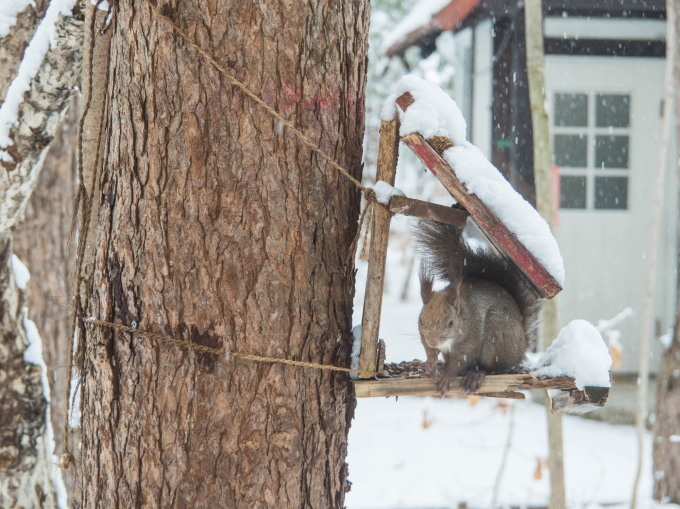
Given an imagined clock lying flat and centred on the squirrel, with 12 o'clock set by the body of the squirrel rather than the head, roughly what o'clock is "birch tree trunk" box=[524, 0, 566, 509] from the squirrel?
The birch tree trunk is roughly at 5 o'clock from the squirrel.

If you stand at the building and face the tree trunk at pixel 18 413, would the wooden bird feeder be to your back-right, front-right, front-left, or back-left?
front-left

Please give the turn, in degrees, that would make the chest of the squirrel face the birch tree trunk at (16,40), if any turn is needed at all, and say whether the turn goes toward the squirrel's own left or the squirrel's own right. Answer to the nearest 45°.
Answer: approximately 45° to the squirrel's own right

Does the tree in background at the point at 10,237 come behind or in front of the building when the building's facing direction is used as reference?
in front

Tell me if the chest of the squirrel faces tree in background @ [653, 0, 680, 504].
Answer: no

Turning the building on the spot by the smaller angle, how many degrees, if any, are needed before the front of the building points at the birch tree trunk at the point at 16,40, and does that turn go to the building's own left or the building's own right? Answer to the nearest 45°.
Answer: approximately 45° to the building's own right

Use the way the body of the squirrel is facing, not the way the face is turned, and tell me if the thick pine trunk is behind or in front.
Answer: in front

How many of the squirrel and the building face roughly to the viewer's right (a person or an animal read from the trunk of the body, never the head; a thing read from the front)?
0

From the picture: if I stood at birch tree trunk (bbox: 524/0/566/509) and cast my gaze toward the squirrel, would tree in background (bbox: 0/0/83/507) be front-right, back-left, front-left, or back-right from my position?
front-right

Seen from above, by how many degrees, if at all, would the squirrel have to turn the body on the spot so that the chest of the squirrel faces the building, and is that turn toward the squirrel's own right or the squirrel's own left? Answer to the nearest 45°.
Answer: approximately 135° to the squirrel's own right

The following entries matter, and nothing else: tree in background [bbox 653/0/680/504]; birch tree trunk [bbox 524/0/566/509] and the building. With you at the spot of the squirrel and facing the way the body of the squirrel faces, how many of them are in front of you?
0

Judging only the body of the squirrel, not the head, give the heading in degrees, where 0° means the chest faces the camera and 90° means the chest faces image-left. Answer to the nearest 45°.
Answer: approximately 45°

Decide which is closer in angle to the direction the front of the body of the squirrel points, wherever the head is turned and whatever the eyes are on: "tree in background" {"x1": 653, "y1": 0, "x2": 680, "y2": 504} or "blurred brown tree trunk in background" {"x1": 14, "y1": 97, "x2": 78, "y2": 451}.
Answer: the blurred brown tree trunk in background

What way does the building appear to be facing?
toward the camera
